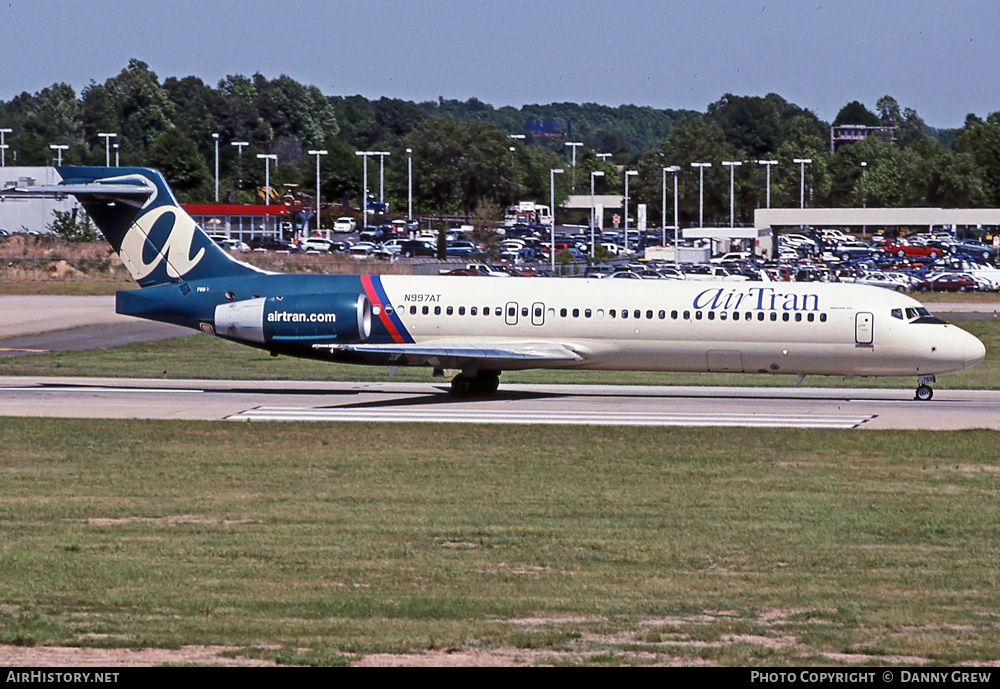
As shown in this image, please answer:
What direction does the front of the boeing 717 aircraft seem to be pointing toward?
to the viewer's right
